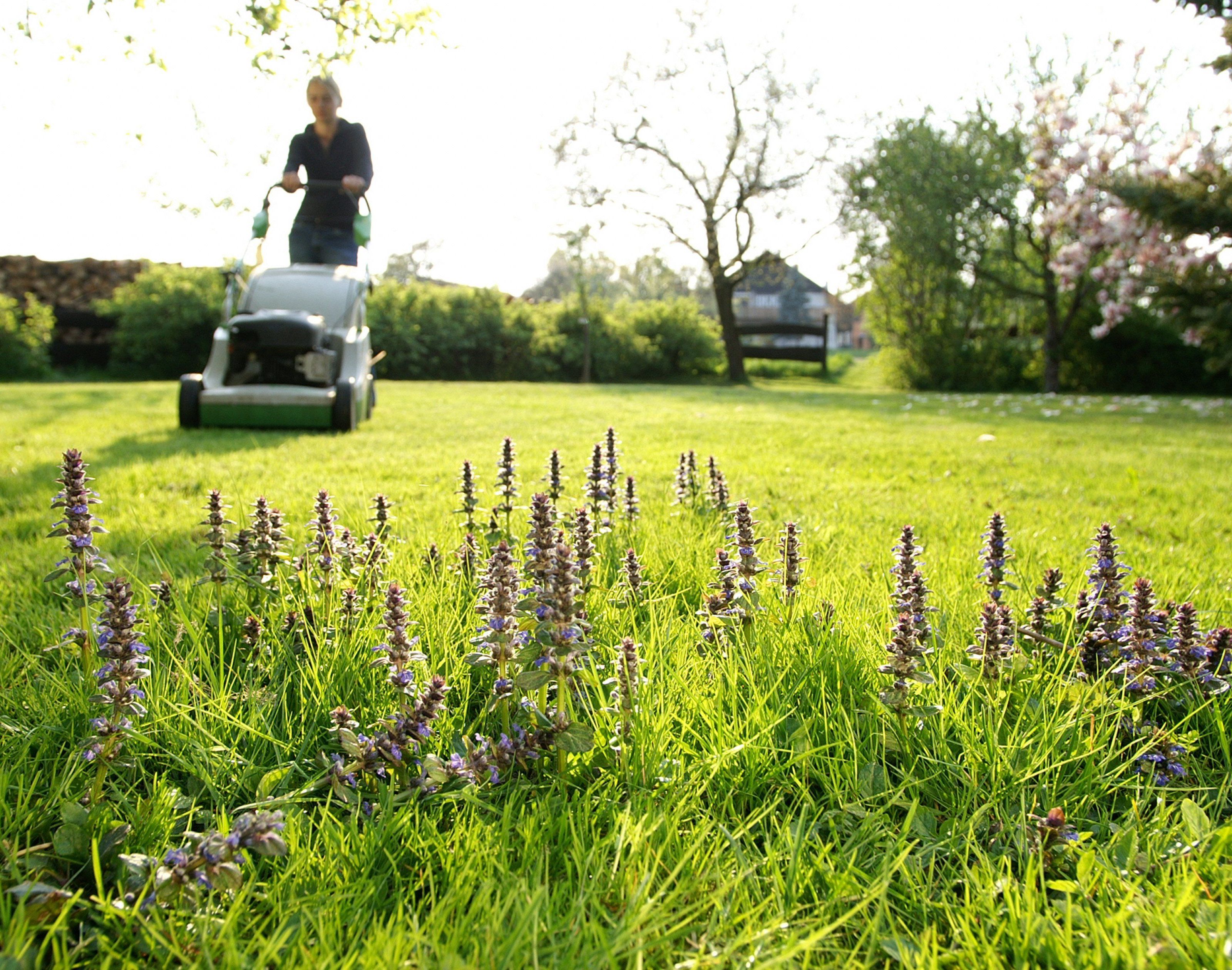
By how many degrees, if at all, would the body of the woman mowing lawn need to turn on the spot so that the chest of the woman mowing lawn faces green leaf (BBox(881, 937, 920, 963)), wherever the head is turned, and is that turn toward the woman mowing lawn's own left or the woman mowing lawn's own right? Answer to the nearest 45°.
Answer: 0° — they already face it

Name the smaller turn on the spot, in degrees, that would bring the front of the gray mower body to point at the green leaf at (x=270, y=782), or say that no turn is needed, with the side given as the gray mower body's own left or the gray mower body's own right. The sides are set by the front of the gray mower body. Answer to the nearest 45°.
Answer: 0° — it already faces it

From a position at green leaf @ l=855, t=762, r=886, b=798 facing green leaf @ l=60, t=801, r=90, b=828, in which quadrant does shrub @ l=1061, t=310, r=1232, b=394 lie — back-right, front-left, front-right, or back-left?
back-right

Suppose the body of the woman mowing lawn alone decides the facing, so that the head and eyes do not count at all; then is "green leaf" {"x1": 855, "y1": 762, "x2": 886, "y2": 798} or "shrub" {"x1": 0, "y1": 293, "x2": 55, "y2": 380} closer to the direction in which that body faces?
the green leaf

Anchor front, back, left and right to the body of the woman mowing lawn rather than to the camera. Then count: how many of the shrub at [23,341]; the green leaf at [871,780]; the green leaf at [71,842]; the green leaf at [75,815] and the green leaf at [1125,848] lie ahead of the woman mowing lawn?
4

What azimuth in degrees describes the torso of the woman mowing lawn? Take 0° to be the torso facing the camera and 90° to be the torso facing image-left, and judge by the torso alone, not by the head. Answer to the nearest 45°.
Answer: approximately 0°

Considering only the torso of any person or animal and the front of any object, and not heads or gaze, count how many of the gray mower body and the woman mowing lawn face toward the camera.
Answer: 2

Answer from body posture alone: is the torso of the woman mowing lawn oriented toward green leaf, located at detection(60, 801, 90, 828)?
yes

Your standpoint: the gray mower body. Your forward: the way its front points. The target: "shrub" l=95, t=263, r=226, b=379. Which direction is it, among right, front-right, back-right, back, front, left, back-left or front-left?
back

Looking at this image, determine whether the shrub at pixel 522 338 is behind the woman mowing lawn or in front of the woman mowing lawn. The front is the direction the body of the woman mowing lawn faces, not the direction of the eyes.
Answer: behind

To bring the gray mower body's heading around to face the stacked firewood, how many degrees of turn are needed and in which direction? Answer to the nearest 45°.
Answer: approximately 180°

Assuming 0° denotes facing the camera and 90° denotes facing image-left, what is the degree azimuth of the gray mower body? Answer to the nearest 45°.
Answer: approximately 0°

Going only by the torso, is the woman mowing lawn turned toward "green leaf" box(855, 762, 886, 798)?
yes

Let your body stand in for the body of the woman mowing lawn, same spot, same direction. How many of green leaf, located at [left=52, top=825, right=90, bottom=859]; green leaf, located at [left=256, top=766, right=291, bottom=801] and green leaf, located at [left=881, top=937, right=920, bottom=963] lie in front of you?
3
